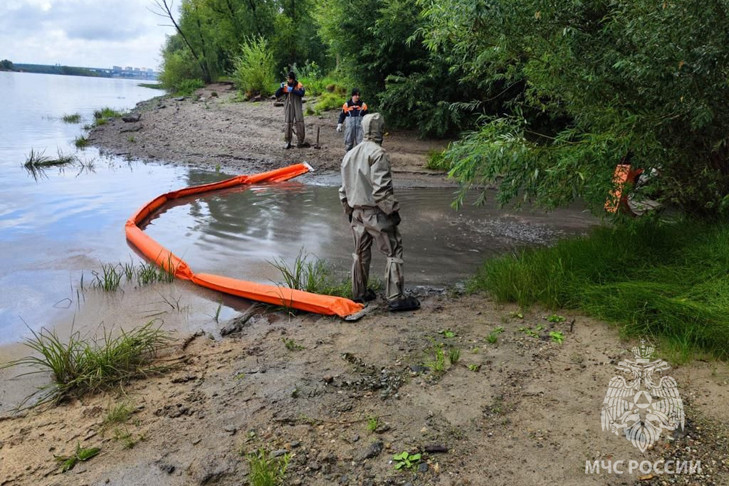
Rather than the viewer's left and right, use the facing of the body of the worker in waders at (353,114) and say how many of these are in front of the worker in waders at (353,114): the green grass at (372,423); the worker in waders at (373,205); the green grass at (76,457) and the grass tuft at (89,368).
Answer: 4

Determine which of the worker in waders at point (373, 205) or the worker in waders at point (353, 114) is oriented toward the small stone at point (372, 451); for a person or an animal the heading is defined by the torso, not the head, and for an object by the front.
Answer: the worker in waders at point (353, 114)

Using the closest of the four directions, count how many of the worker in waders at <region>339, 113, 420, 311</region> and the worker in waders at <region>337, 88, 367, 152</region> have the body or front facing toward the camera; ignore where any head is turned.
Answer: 1

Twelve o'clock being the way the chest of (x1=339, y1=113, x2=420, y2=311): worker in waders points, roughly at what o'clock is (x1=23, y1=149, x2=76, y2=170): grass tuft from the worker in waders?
The grass tuft is roughly at 9 o'clock from the worker in waders.

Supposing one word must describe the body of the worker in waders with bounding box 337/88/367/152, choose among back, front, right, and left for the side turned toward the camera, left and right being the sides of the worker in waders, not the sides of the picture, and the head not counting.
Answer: front

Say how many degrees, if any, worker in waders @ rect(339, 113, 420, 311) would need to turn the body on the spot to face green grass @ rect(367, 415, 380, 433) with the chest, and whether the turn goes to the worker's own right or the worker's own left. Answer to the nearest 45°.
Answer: approximately 135° to the worker's own right

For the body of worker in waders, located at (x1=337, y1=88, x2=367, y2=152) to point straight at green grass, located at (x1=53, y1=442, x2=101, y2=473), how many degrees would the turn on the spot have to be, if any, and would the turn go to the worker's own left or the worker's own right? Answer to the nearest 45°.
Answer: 0° — they already face it

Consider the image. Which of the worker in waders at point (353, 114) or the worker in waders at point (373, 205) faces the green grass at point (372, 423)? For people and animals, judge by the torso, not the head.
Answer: the worker in waders at point (353, 114)

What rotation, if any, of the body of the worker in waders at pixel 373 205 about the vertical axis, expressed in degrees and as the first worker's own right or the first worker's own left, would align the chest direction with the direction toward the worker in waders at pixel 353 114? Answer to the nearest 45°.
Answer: approximately 45° to the first worker's own left

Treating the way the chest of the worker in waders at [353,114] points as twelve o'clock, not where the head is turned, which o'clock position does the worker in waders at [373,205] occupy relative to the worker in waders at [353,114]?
the worker in waders at [373,205] is roughly at 12 o'clock from the worker in waders at [353,114].

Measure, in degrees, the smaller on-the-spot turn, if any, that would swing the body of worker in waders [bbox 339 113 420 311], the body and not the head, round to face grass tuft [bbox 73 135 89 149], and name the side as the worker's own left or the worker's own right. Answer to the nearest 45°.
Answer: approximately 90° to the worker's own left

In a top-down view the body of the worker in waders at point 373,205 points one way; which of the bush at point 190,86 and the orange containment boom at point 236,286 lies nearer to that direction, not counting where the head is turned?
the bush

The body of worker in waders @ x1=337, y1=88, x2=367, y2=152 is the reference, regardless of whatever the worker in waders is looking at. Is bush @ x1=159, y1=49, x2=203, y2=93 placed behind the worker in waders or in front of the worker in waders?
behind

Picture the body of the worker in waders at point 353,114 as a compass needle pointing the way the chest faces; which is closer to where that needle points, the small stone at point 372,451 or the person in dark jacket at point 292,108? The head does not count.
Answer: the small stone

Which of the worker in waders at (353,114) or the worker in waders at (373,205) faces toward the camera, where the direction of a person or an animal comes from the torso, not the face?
the worker in waders at (353,114)

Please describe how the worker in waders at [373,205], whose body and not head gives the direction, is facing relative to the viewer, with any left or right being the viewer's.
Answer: facing away from the viewer and to the right of the viewer

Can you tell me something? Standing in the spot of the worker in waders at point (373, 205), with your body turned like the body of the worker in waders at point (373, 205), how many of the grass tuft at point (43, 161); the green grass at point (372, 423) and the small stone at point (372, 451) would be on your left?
1

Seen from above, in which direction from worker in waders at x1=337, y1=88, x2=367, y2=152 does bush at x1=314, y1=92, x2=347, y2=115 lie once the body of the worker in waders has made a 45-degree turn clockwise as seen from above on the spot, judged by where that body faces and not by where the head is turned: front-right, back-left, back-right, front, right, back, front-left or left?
back-right
